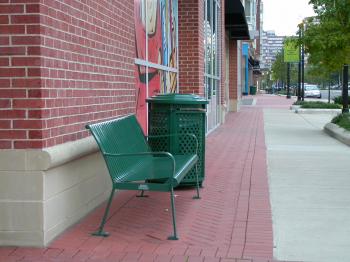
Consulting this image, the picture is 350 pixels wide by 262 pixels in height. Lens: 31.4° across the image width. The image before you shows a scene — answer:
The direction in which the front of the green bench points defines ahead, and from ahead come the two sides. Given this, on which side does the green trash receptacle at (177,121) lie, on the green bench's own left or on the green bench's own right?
on the green bench's own left

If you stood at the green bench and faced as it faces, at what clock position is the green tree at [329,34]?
The green tree is roughly at 10 o'clock from the green bench.

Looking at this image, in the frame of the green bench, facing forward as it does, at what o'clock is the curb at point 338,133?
The curb is roughly at 10 o'clock from the green bench.

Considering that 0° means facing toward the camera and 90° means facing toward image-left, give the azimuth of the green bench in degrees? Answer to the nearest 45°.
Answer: approximately 270°
